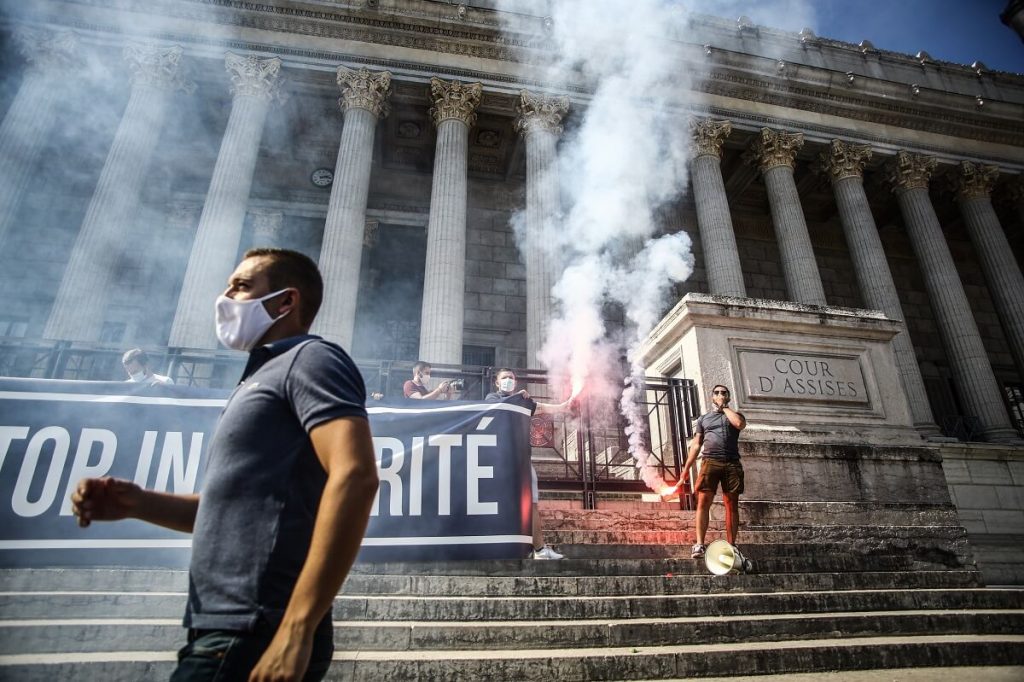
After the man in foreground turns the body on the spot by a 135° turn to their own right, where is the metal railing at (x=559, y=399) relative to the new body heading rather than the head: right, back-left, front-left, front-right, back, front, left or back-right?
front

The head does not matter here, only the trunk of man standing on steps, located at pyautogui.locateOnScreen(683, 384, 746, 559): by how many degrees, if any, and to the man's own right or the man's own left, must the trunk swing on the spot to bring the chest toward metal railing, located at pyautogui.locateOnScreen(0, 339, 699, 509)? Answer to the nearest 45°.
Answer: approximately 135° to the man's own right

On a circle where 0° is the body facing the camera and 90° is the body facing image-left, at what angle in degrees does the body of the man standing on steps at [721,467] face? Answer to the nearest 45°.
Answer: approximately 0°

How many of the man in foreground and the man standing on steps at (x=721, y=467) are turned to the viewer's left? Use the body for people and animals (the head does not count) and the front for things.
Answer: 1

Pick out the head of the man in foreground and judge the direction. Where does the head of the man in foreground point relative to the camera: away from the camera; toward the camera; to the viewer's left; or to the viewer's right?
to the viewer's left

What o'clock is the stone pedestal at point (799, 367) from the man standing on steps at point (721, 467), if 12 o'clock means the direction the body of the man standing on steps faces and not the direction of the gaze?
The stone pedestal is roughly at 7 o'clock from the man standing on steps.

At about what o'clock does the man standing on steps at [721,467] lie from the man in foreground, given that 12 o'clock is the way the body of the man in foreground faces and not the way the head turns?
The man standing on steps is roughly at 5 o'clock from the man in foreground.

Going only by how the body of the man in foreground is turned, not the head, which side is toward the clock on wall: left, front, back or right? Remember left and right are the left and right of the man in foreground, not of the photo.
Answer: right

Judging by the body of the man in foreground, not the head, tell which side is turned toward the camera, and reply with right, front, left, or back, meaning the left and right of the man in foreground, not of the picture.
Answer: left
